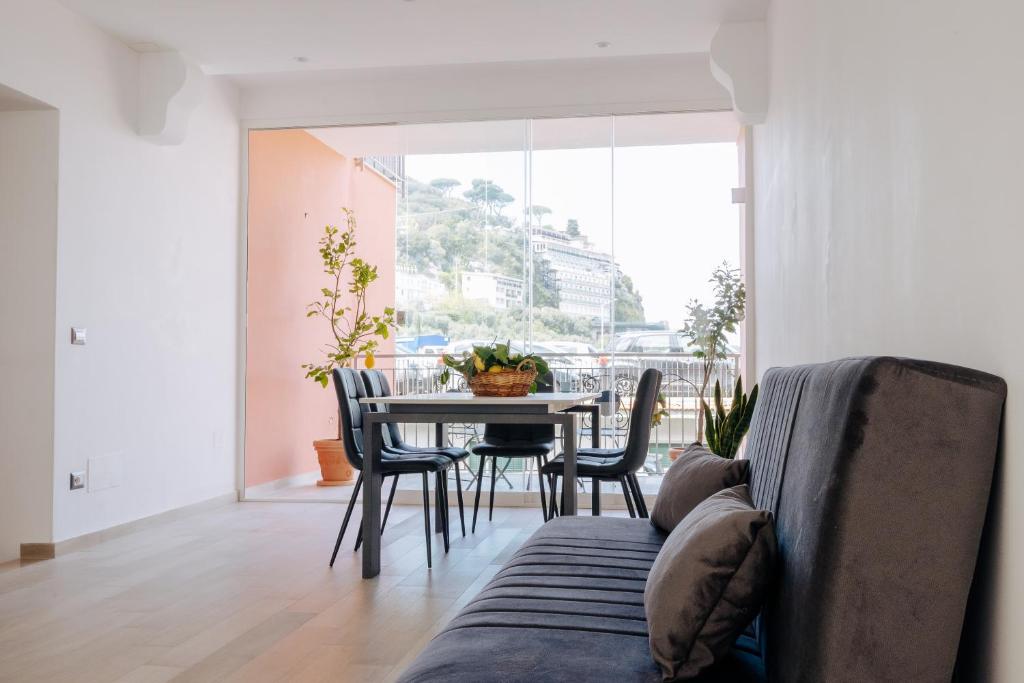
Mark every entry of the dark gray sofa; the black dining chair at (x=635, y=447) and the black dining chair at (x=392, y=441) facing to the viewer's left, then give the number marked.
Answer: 2

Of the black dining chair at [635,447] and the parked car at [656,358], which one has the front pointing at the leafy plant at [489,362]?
the black dining chair

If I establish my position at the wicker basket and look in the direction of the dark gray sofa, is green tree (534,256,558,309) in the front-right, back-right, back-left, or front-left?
back-left

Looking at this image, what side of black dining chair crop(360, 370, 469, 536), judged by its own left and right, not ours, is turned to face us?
right

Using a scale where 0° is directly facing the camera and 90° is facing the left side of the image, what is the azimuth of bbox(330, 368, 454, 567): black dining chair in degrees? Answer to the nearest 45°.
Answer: approximately 270°

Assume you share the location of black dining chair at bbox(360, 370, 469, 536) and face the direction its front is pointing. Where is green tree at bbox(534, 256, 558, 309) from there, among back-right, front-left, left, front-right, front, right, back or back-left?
front-left

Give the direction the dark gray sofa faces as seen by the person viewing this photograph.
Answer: facing to the left of the viewer

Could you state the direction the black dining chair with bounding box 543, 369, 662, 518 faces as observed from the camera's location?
facing to the left of the viewer
